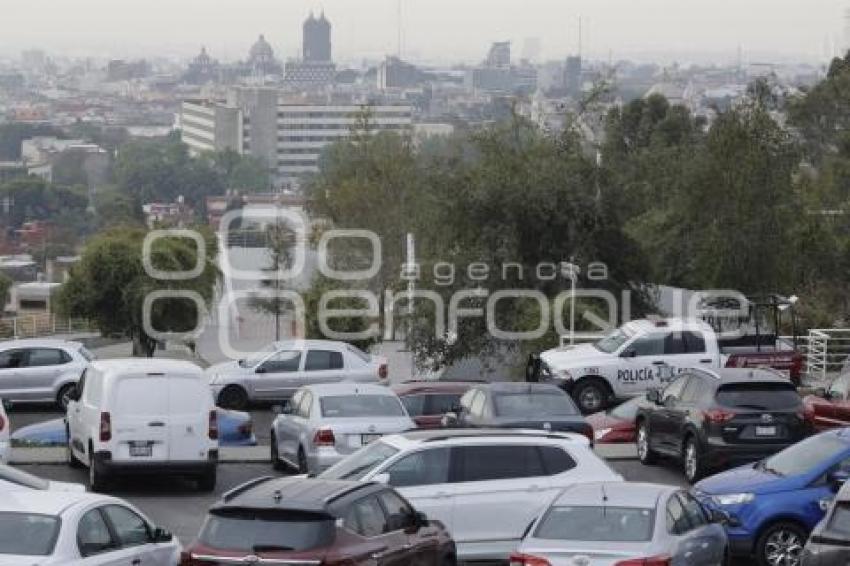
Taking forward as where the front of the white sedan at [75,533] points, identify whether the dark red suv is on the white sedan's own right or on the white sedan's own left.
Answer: on the white sedan's own right

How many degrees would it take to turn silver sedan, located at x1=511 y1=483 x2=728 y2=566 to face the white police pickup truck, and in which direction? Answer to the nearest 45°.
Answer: approximately 45° to its left

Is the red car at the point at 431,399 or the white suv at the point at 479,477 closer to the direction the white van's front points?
the red car

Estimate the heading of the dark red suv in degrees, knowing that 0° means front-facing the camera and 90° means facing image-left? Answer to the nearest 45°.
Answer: approximately 225°

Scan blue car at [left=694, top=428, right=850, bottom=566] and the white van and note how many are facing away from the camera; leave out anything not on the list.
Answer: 1

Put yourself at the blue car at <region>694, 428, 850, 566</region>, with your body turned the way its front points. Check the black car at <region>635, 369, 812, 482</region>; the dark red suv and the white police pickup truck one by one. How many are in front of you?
1

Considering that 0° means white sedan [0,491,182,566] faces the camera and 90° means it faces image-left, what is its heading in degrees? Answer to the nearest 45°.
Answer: approximately 225°

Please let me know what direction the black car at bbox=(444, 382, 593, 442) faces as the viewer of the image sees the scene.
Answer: facing away from the viewer and to the left of the viewer

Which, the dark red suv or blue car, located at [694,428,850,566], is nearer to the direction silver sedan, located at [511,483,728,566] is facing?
the blue car

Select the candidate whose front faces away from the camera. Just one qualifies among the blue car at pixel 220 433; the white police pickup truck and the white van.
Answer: the white van

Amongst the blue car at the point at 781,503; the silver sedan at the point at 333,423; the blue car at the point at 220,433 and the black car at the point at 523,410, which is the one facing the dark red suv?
the blue car at the point at 781,503

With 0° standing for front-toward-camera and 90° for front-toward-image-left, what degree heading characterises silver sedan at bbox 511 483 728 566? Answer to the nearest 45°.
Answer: approximately 225°
